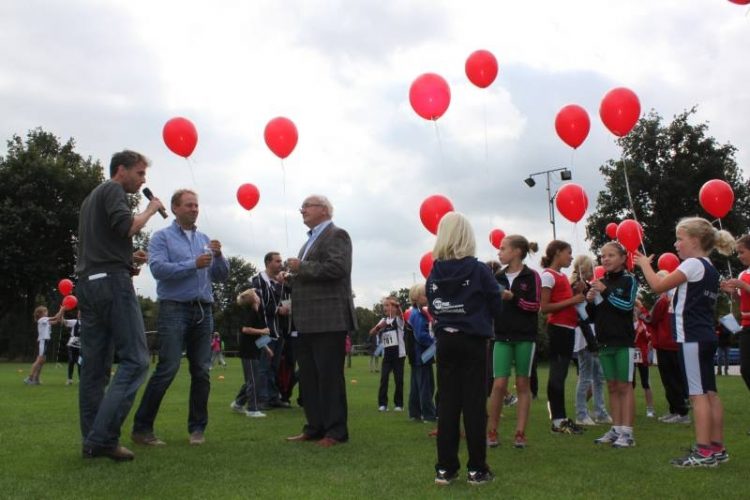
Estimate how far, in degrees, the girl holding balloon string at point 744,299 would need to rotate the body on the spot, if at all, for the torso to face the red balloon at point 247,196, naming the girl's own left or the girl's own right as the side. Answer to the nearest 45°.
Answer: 0° — they already face it

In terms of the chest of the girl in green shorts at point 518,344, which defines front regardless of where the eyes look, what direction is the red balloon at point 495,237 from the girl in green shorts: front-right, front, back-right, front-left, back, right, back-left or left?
back-right

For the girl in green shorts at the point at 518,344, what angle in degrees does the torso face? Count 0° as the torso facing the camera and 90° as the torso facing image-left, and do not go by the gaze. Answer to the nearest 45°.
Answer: approximately 45°

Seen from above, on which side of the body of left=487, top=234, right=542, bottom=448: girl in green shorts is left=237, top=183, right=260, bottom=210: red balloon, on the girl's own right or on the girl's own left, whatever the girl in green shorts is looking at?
on the girl's own right

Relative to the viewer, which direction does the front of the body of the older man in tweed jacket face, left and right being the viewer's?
facing to the left of the viewer

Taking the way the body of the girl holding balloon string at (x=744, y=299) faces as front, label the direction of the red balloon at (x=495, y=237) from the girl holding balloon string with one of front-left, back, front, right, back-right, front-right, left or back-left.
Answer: front-right

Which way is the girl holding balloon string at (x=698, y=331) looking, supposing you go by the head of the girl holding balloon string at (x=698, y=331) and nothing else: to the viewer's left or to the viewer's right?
to the viewer's left

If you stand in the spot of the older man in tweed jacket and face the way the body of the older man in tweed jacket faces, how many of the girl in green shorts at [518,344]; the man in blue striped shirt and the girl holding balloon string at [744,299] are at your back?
2

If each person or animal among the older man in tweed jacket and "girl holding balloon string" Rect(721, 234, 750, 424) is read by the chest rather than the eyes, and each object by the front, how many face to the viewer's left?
2

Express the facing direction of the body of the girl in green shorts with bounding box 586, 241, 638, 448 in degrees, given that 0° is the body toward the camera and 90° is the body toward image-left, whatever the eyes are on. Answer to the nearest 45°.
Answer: approximately 45°

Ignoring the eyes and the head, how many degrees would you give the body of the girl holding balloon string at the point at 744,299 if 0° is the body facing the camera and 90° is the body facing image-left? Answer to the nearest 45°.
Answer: approximately 90°
